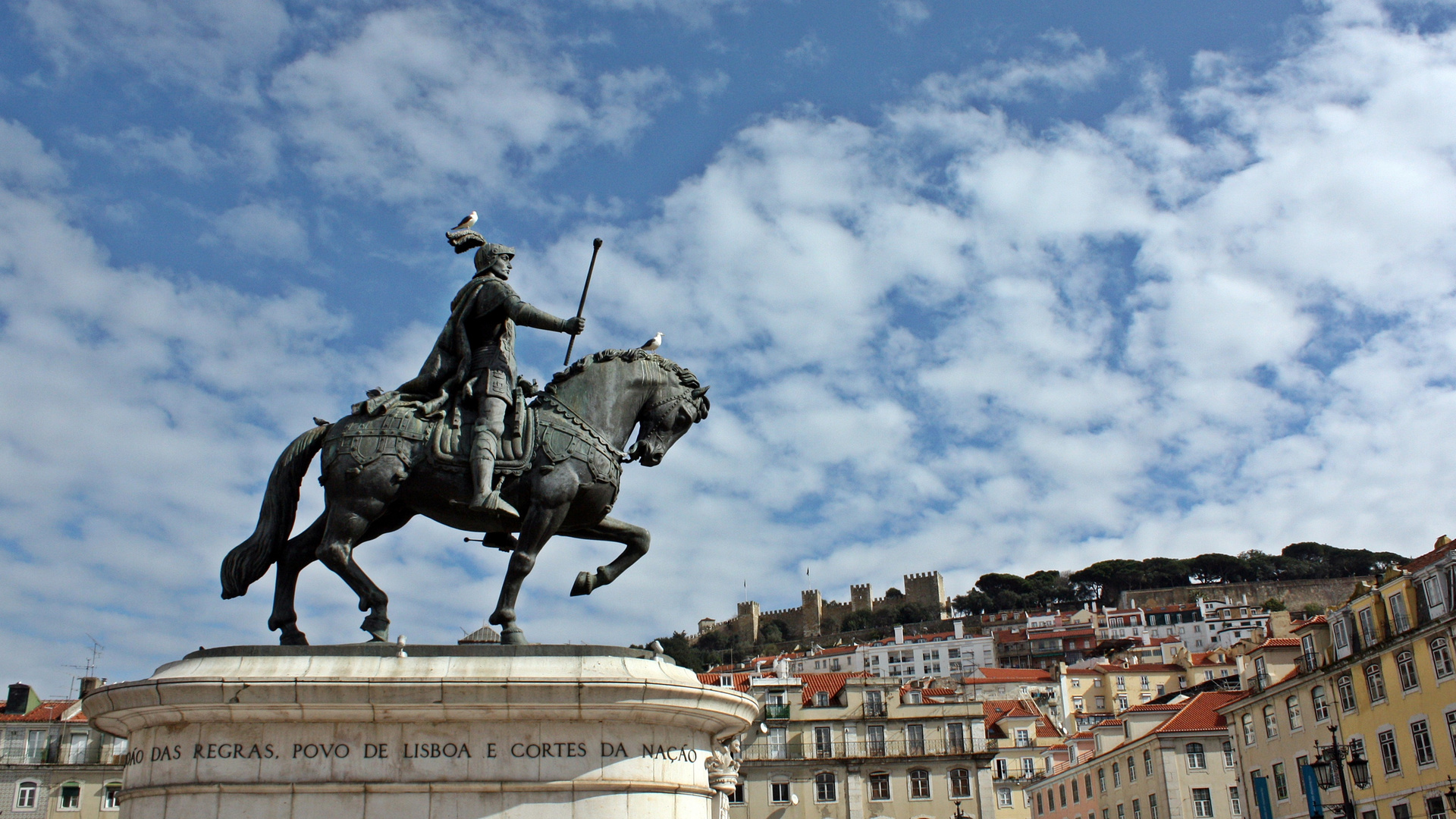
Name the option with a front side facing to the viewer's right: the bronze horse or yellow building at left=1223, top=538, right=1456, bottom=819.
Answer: the bronze horse

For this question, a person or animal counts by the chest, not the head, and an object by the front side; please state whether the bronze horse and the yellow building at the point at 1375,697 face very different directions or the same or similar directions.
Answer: very different directions

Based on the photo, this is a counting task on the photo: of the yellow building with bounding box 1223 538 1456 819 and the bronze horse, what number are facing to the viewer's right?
1

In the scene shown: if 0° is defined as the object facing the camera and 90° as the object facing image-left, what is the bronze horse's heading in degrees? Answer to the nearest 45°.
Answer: approximately 270°

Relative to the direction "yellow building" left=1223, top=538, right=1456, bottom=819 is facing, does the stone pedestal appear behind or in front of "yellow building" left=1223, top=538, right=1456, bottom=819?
in front

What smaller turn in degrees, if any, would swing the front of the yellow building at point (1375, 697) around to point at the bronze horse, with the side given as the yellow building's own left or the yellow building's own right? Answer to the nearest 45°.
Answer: approximately 45° to the yellow building's own left

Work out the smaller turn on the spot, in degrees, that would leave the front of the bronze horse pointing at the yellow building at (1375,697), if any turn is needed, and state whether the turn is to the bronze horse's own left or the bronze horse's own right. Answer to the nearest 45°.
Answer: approximately 45° to the bronze horse's own left
